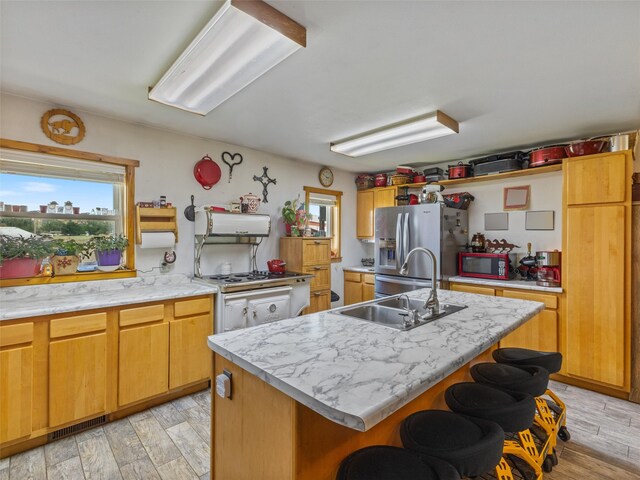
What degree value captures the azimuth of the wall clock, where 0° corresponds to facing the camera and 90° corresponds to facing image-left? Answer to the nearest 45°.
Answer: approximately 315°

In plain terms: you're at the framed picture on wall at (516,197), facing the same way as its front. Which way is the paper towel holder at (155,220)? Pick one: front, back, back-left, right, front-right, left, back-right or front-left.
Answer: front-right

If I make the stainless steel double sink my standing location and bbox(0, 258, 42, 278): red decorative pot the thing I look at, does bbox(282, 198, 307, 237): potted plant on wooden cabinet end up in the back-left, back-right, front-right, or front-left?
front-right

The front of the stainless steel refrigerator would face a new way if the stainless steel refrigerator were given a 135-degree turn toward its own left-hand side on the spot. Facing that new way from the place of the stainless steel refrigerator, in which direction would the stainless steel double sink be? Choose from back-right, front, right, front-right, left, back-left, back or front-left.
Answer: right

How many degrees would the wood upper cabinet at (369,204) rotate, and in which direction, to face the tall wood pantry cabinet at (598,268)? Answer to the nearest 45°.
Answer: approximately 90° to its left

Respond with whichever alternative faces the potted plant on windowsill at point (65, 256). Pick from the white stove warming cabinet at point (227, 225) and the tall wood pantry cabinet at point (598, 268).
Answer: the tall wood pantry cabinet

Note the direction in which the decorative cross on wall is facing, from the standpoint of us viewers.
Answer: facing the viewer and to the right of the viewer

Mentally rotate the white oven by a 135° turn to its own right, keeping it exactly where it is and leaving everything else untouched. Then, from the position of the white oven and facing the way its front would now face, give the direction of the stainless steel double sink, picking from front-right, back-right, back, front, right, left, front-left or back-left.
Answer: back-left

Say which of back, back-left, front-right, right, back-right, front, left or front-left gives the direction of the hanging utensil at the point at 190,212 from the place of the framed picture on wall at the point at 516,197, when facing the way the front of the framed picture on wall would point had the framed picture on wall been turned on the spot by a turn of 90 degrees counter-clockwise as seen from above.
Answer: back-right

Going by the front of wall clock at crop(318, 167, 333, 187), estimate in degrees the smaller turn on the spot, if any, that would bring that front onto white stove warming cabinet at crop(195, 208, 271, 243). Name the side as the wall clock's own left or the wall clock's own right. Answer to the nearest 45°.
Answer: approximately 90° to the wall clock's own right

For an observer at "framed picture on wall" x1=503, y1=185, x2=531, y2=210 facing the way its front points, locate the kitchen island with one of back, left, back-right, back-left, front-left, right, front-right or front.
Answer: front
